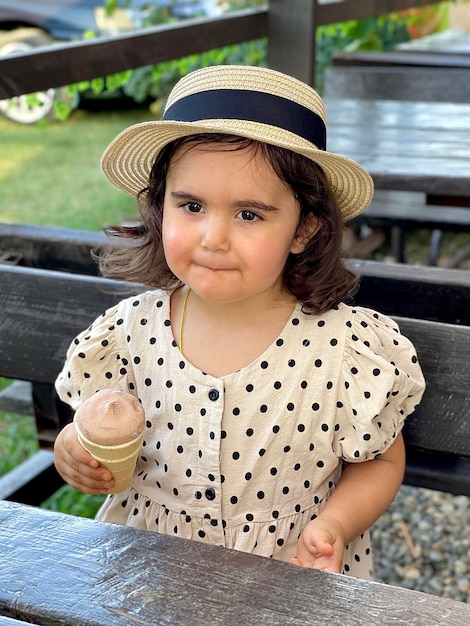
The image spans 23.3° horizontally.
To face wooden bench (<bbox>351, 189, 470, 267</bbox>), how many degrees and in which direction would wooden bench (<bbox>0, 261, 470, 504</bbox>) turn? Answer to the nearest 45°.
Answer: approximately 180°

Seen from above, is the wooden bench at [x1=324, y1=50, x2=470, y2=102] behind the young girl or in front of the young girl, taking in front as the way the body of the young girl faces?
behind

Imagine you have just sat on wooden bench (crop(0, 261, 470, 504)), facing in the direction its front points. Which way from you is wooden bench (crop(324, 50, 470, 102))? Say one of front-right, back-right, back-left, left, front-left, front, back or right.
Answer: back

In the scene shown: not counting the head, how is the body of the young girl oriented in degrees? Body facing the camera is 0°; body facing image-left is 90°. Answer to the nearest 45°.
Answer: approximately 0°

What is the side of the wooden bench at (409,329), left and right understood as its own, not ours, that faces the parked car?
back

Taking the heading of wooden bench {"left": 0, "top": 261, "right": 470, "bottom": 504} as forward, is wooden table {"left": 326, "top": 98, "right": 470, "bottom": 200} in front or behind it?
behind

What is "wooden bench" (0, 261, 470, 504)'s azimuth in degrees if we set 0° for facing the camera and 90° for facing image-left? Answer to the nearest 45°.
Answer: approximately 0°
